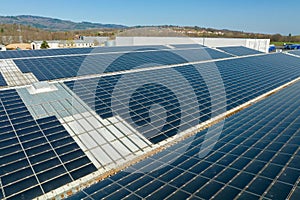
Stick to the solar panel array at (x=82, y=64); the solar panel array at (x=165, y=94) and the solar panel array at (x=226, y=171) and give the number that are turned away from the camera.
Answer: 0

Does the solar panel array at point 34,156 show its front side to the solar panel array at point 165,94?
no

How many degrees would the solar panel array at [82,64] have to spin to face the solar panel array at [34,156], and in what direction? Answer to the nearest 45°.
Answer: approximately 45° to its right

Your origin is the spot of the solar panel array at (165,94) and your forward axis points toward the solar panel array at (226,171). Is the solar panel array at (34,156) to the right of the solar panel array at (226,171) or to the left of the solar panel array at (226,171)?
right

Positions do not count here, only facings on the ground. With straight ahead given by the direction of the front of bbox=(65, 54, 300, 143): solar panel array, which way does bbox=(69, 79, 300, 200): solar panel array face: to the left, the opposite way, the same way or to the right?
the same way

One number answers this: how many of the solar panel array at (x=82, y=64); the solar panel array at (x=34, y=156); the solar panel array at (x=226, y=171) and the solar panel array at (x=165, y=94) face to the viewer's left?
0

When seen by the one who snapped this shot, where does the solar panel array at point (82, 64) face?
facing the viewer and to the right of the viewer

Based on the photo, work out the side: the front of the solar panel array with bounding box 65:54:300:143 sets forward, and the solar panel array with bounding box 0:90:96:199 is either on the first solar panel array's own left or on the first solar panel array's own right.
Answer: on the first solar panel array's own right

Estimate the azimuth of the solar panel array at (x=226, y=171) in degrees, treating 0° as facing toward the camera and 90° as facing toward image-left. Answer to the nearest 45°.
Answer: approximately 315°

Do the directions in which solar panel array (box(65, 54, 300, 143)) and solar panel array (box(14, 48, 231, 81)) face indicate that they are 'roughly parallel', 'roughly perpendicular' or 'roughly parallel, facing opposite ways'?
roughly parallel

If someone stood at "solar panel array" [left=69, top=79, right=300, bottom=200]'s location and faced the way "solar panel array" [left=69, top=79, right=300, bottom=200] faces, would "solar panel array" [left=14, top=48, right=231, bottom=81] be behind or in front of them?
behind

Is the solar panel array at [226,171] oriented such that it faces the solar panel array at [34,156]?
no

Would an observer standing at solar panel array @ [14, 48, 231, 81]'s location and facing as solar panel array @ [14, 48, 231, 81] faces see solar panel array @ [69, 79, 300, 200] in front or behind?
in front

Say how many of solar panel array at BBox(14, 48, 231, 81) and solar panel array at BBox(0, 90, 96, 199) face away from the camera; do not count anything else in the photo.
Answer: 0
